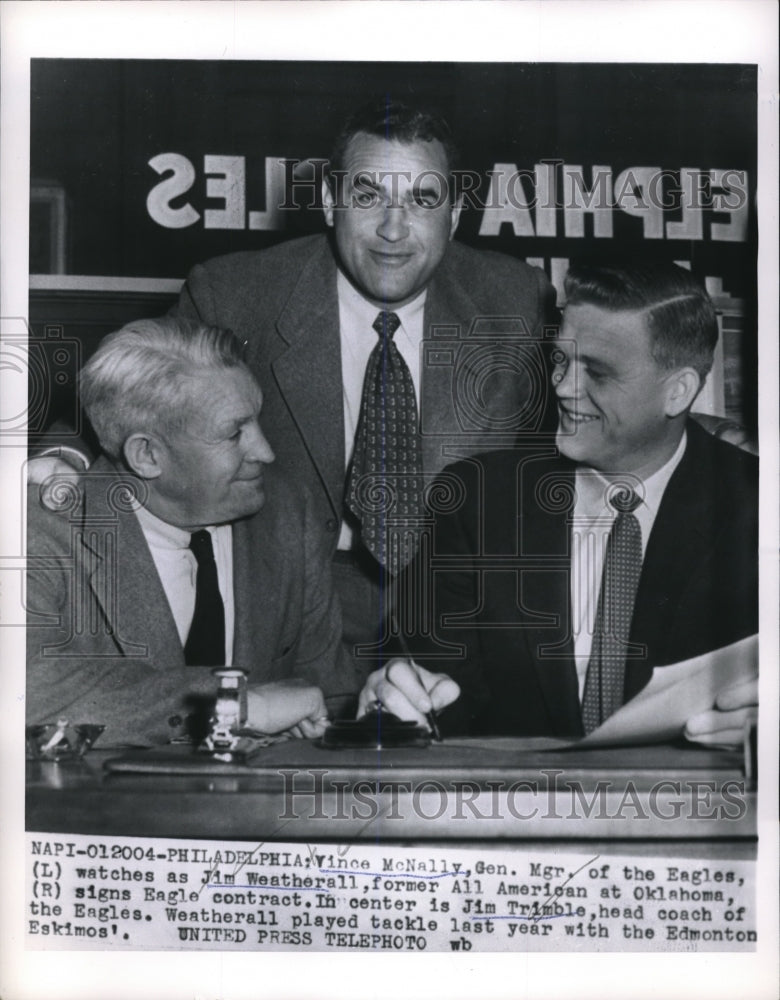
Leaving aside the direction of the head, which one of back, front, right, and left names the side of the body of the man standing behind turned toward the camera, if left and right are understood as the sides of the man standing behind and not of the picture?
front
